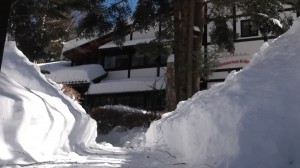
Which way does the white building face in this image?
toward the camera

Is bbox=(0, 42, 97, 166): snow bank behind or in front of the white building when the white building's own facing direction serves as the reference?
in front

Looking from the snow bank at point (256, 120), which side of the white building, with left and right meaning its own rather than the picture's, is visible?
front

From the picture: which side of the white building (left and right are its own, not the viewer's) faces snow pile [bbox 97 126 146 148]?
front
